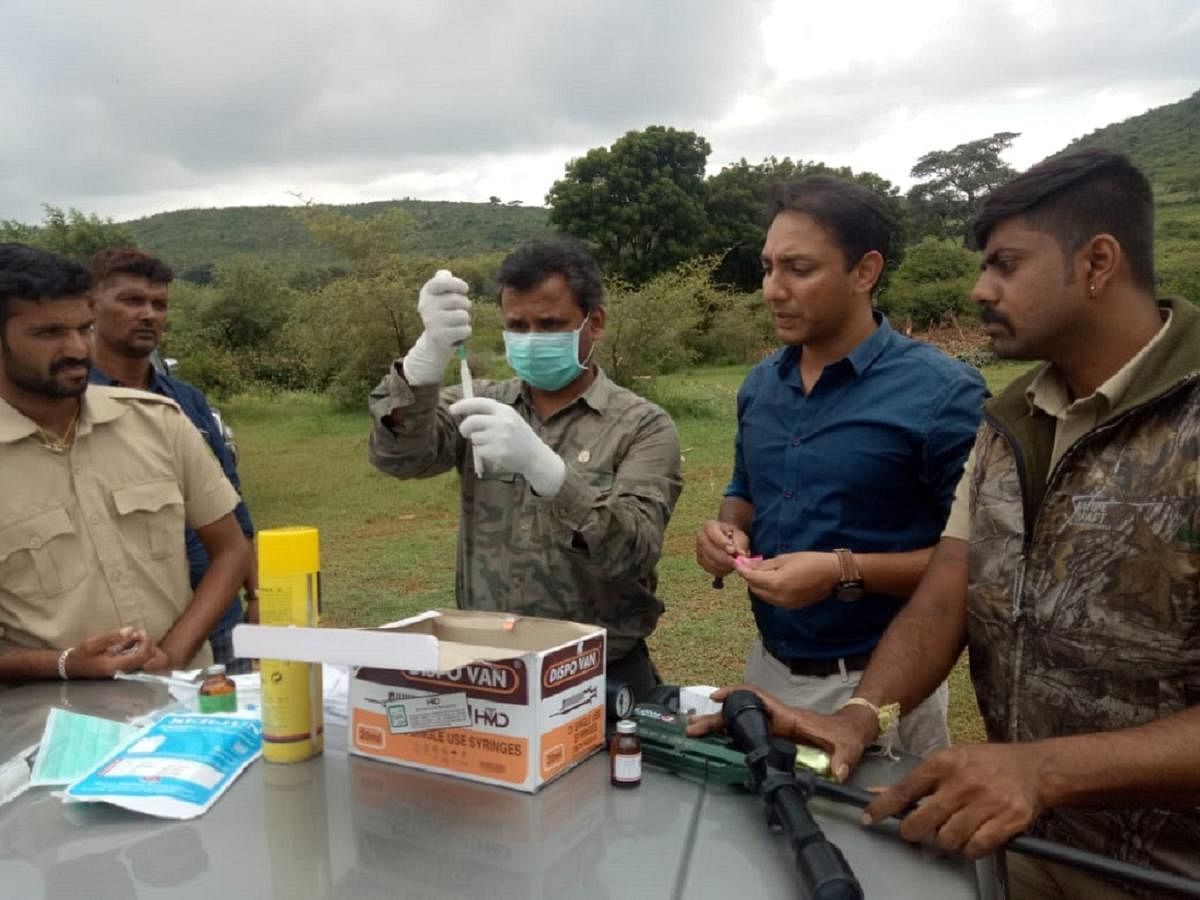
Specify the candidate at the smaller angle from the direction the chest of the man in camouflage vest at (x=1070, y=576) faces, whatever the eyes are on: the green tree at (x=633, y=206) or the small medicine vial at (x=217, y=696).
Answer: the small medicine vial

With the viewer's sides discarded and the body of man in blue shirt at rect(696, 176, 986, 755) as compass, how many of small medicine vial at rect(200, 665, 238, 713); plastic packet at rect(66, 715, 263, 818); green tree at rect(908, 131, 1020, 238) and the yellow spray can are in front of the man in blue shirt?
3

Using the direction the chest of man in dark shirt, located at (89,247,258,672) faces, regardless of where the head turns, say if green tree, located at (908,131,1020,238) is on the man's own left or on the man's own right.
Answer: on the man's own left

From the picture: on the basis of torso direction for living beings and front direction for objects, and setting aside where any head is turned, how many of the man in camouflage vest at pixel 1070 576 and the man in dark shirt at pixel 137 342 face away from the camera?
0

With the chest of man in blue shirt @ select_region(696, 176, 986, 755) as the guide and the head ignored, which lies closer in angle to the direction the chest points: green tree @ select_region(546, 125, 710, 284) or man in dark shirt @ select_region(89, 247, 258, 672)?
the man in dark shirt

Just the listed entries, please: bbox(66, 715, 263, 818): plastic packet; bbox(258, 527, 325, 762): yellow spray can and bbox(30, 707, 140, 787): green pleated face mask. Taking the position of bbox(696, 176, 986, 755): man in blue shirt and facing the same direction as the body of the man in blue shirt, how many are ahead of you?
3

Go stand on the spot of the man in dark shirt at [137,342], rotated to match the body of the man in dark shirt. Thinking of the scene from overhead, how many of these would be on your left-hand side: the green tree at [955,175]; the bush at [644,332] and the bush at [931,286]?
3

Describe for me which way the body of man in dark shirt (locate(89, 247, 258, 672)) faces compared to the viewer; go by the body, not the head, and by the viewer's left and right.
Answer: facing the viewer and to the right of the viewer

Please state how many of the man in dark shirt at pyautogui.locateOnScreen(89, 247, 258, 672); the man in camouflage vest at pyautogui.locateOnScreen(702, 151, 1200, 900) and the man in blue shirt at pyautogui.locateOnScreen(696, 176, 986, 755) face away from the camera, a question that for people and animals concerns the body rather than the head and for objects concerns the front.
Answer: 0

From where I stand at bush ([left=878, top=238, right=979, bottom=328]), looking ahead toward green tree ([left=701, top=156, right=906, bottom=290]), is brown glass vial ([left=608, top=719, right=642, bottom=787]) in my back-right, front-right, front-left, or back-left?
back-left

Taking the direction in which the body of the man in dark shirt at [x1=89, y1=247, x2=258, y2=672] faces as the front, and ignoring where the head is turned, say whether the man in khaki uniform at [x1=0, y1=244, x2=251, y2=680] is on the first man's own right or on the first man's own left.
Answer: on the first man's own right

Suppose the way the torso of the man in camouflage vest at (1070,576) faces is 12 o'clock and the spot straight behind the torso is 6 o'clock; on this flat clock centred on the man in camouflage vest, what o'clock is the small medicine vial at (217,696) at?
The small medicine vial is roughly at 1 o'clock from the man in camouflage vest.

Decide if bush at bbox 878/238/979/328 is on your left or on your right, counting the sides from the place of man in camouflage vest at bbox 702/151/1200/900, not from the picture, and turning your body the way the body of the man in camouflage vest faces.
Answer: on your right

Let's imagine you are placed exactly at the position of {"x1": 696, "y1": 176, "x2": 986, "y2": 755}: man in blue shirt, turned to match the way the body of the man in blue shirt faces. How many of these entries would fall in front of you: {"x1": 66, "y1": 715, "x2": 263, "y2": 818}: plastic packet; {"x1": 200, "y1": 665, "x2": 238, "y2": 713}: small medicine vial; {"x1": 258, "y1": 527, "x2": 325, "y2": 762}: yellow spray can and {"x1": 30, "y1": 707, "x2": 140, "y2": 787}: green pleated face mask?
4

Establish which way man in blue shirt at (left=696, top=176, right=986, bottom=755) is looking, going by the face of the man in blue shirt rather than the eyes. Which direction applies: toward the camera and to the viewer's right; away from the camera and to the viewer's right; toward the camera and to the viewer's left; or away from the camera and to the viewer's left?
toward the camera and to the viewer's left

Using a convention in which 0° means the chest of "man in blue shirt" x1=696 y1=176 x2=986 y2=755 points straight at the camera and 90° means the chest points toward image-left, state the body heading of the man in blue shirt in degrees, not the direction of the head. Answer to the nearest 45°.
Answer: approximately 45°

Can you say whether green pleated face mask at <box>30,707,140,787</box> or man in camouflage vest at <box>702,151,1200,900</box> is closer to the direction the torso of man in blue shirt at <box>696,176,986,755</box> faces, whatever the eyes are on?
the green pleated face mask
